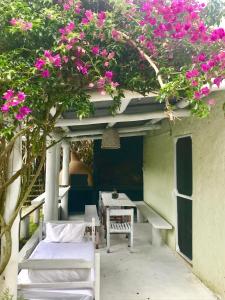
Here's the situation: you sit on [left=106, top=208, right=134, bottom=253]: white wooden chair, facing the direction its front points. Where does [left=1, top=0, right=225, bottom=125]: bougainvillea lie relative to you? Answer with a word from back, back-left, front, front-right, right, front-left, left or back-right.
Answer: back

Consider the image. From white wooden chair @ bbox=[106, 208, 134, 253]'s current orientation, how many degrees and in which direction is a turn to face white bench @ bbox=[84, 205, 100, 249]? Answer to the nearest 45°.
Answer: approximately 45° to its left

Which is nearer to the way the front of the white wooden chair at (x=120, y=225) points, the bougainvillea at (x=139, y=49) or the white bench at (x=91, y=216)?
the white bench

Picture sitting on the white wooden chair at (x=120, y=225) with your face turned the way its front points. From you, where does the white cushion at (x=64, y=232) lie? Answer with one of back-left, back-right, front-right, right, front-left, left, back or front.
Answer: back-left

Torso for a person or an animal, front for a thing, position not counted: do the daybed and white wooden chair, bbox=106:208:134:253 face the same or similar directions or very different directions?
very different directions

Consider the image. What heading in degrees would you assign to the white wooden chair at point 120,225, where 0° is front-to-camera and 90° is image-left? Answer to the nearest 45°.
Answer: approximately 180°
